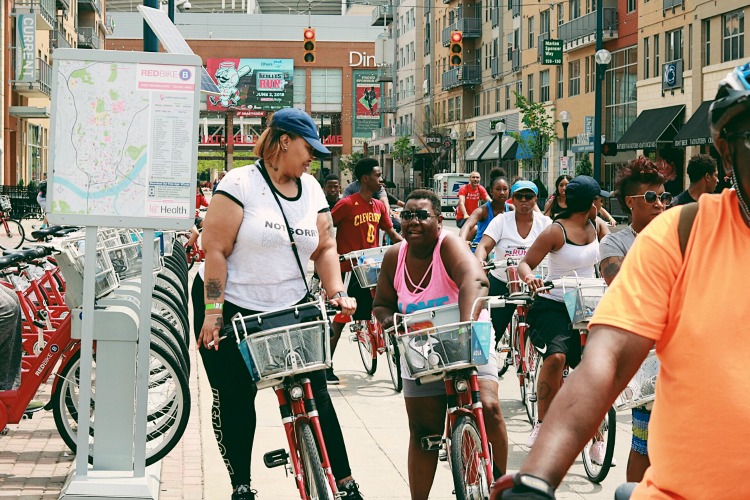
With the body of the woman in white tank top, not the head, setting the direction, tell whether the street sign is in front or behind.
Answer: behind

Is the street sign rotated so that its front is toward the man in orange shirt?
yes

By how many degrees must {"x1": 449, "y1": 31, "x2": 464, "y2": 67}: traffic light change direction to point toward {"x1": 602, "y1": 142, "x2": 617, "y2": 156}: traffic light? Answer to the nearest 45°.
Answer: approximately 135° to its left

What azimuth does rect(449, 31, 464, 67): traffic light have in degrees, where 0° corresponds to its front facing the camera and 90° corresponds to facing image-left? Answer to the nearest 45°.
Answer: approximately 0°

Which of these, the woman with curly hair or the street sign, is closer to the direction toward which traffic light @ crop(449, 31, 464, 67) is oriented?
the woman with curly hair

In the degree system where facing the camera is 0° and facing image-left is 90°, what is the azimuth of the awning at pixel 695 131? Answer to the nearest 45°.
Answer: approximately 45°

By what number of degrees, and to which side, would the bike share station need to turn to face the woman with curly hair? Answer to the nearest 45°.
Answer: approximately 90° to its left

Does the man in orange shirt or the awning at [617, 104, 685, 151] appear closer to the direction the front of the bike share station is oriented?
the man in orange shirt

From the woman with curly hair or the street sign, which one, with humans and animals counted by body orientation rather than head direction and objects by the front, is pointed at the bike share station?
the street sign
